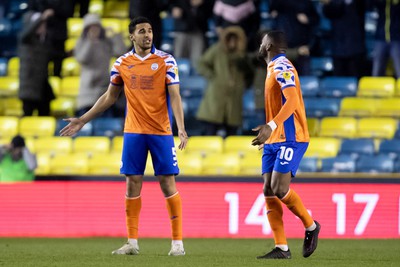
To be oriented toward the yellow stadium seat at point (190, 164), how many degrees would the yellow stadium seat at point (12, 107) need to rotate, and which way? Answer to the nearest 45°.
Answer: approximately 45° to its left

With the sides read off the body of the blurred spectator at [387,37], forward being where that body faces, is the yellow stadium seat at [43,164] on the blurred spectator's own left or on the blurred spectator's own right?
on the blurred spectator's own right

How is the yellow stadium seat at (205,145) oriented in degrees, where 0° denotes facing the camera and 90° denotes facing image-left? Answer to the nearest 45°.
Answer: approximately 0°

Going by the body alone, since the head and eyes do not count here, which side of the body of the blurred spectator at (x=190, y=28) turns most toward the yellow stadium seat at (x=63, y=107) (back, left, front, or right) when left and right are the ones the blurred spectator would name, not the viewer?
right

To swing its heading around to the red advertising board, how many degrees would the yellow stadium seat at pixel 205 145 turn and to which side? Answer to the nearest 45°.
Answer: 0° — it already faces it

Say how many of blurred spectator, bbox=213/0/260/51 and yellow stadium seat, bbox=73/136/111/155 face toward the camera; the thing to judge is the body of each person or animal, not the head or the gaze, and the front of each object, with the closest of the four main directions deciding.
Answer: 2

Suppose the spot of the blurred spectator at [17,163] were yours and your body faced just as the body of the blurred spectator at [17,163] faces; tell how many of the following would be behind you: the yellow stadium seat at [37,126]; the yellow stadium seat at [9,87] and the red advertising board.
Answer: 2
